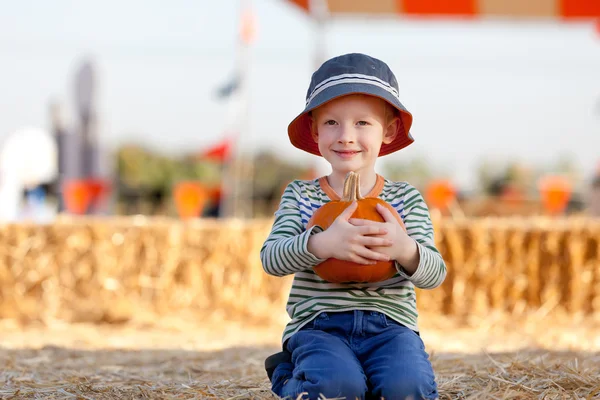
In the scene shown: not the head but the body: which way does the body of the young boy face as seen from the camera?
toward the camera

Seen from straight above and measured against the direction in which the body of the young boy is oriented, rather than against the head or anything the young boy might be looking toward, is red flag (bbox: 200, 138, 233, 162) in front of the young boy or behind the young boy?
behind
